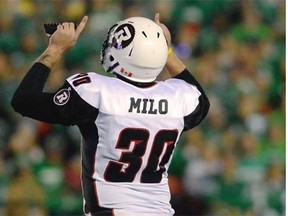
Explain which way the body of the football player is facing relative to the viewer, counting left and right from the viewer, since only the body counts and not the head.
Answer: facing away from the viewer and to the left of the viewer
